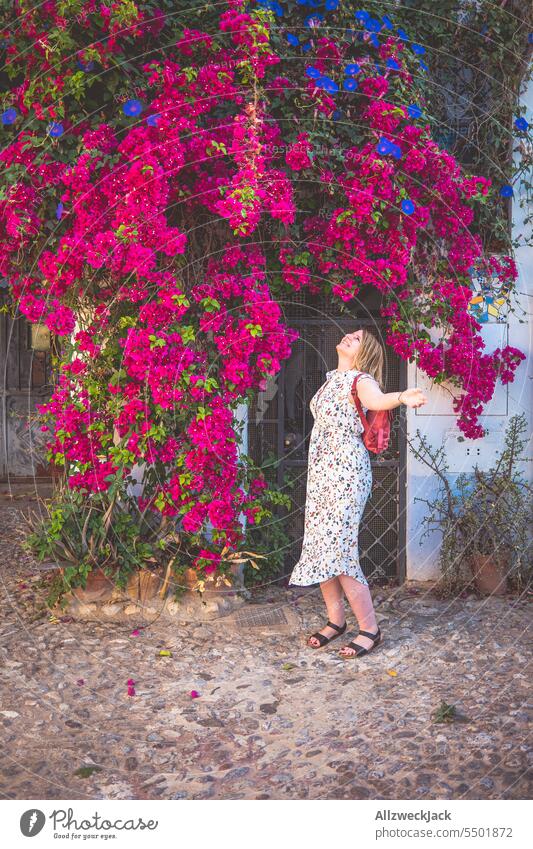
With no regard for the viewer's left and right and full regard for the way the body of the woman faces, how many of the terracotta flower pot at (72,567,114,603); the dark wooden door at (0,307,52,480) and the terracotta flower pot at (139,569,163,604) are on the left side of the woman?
0

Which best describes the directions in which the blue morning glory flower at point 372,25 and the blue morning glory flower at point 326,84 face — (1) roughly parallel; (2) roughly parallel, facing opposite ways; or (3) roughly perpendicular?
roughly parallel

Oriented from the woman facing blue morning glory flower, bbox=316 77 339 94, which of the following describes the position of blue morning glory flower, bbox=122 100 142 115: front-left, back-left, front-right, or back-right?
front-left

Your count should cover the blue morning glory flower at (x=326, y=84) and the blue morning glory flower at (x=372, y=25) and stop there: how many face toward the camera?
2

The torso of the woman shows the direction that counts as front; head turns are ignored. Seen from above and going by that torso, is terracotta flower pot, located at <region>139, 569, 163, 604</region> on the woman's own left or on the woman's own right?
on the woman's own right

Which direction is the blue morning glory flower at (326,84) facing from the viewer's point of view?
toward the camera

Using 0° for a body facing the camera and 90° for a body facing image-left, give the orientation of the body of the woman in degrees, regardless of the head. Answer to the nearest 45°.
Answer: approximately 45°

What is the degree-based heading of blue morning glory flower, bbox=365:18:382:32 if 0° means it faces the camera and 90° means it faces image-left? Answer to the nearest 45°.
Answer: approximately 0°

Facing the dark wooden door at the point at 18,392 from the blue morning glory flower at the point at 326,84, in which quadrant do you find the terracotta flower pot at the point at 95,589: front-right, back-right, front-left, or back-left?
front-left
